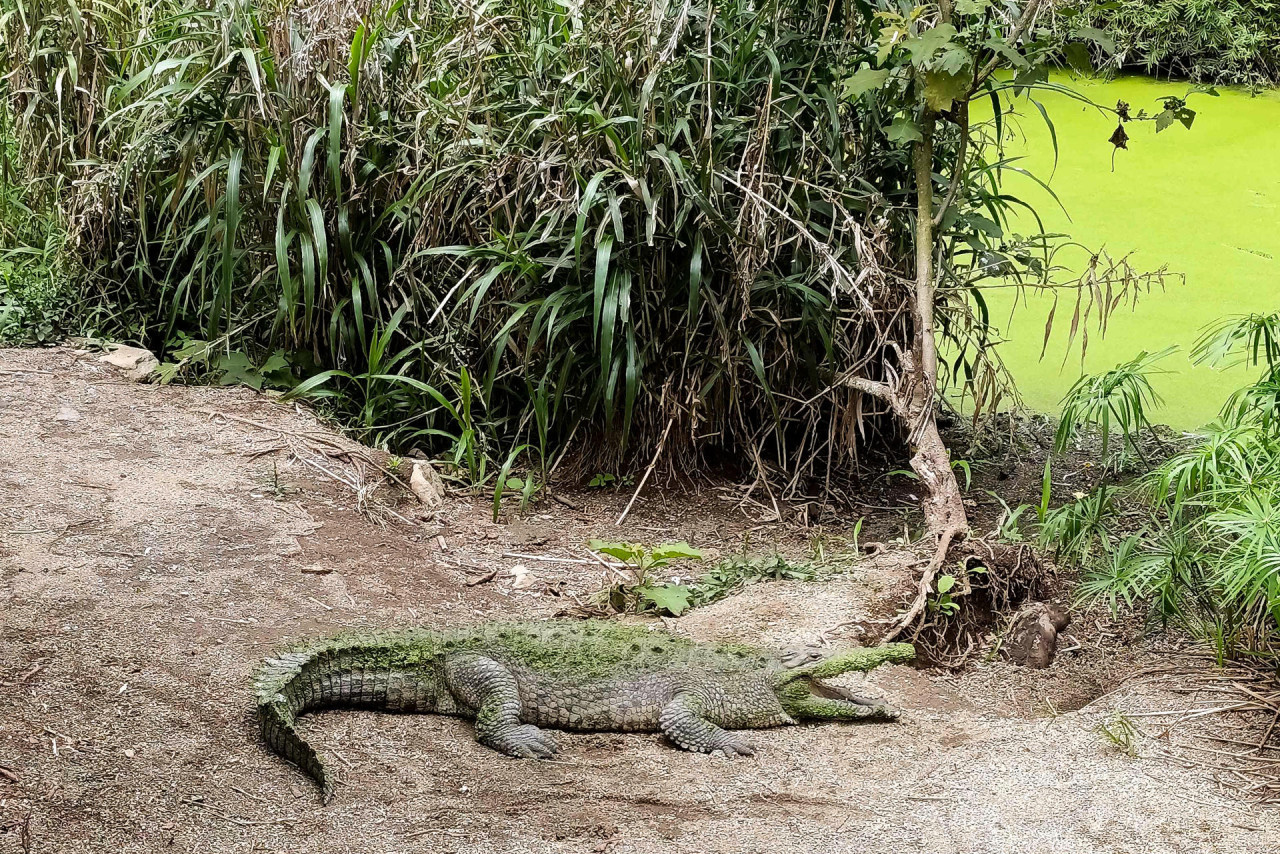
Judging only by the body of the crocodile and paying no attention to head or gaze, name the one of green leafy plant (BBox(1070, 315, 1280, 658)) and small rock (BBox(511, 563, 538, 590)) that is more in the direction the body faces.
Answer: the green leafy plant

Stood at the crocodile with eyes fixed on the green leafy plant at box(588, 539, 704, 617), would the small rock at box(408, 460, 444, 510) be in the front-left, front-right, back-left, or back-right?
front-left

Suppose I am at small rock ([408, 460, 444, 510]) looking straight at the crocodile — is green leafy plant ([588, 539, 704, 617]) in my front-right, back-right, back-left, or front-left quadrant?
front-left

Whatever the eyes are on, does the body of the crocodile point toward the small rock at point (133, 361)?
no

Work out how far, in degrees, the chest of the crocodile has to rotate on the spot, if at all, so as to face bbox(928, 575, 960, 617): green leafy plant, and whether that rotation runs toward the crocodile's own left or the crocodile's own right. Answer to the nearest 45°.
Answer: approximately 45° to the crocodile's own left

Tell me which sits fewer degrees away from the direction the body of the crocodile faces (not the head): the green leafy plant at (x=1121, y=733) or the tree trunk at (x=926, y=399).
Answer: the green leafy plant

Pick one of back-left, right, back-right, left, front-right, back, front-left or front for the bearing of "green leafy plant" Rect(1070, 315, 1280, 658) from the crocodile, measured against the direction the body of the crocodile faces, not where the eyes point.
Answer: front

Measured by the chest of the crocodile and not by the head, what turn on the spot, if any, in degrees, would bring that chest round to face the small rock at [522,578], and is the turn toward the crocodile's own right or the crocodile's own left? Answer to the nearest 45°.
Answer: approximately 90° to the crocodile's own left

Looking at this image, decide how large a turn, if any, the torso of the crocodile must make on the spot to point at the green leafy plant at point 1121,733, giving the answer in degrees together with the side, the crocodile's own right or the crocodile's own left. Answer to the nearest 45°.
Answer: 0° — it already faces it

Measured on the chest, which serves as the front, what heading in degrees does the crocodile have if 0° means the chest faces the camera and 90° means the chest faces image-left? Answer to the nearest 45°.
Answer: approximately 270°

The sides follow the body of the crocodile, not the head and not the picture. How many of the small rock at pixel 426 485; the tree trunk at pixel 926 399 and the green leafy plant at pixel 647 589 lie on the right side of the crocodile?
0

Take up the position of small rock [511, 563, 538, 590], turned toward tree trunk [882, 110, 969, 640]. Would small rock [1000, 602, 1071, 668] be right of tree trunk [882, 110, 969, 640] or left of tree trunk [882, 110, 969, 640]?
right

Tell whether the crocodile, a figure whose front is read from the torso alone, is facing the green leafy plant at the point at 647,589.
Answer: no

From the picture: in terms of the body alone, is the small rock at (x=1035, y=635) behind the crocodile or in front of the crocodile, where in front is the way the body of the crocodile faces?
in front

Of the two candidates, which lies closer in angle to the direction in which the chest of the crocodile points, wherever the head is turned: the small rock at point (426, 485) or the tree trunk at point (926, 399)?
the tree trunk
